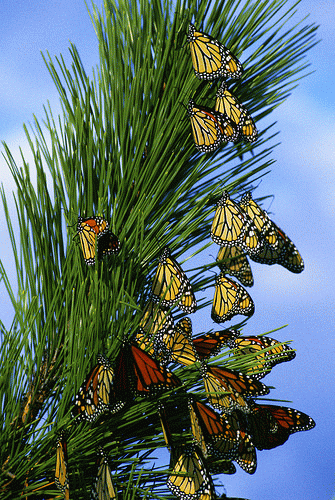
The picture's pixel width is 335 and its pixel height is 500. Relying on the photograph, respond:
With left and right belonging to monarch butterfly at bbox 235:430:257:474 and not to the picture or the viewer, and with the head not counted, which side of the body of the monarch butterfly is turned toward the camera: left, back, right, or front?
left
